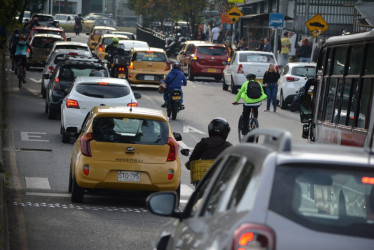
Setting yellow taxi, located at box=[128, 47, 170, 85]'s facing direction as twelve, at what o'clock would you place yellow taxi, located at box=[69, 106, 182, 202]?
yellow taxi, located at box=[69, 106, 182, 202] is roughly at 6 o'clock from yellow taxi, located at box=[128, 47, 170, 85].

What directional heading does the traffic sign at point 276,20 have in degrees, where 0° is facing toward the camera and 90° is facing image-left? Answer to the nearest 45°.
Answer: approximately 0°

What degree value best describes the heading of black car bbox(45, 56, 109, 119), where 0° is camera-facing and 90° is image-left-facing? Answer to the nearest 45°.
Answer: approximately 180°

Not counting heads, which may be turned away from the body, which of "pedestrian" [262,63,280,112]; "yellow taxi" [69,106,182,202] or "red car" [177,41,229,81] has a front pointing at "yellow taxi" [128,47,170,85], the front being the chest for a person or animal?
"yellow taxi" [69,106,182,202]

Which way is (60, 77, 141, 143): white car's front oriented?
away from the camera

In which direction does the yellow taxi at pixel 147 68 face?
away from the camera

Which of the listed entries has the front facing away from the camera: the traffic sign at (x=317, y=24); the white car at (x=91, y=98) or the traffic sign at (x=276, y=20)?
the white car

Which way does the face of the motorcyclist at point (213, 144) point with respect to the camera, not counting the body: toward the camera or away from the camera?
away from the camera

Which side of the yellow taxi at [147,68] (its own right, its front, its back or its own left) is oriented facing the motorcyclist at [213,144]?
back

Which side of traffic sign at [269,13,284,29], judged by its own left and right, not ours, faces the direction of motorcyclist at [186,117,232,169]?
front

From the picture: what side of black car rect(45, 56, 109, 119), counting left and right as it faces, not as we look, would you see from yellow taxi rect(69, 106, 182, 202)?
back

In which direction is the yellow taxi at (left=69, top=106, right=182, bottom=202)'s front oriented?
away from the camera
